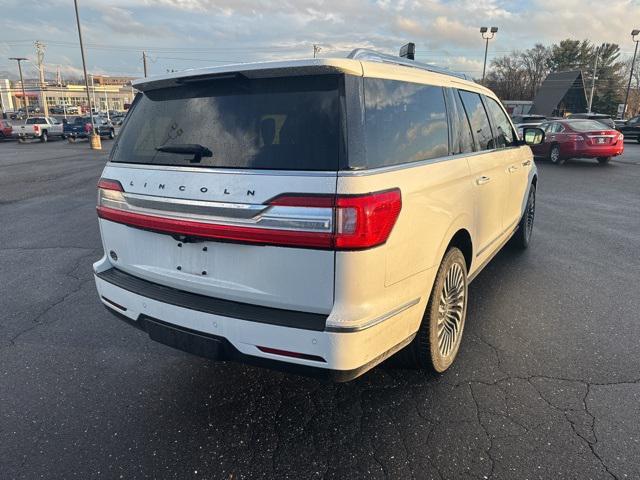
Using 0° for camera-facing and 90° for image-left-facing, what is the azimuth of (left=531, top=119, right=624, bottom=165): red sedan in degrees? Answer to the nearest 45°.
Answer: approximately 135°

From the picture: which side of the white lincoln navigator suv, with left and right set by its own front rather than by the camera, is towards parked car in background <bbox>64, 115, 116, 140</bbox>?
left

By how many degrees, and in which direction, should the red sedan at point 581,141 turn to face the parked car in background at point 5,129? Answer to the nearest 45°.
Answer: approximately 45° to its left

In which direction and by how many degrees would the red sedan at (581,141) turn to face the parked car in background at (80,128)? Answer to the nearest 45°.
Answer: approximately 45° to its left

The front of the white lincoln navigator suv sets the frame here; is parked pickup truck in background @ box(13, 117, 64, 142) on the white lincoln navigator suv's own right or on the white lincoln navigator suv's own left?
on the white lincoln navigator suv's own left

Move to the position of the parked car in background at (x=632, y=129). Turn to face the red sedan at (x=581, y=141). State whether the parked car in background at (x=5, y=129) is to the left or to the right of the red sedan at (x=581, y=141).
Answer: right

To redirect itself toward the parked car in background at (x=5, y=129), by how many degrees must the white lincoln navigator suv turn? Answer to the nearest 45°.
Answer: approximately 90° to its left

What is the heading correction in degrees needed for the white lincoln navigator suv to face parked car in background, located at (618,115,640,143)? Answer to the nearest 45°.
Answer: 0° — it already faces it

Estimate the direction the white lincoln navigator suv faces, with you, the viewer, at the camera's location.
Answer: facing away from the viewer and to the right of the viewer
